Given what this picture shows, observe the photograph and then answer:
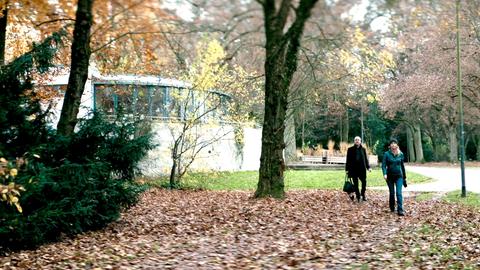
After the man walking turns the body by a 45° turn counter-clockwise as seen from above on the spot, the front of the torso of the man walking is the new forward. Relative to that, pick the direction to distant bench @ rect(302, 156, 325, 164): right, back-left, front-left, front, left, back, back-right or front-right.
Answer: back-left

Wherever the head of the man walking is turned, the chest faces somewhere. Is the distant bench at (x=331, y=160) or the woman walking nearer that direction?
the woman walking

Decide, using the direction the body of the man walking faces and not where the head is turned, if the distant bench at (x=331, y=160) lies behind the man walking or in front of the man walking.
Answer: behind

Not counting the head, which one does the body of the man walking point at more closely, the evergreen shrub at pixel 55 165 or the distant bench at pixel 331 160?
the evergreen shrub

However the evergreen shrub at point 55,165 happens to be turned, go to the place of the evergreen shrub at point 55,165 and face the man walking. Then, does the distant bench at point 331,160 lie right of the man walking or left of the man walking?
left

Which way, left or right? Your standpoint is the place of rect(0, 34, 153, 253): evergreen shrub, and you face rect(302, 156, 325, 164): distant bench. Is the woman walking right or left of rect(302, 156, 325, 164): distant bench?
right

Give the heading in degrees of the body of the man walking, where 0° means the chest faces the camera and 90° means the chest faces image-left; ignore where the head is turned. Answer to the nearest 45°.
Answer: approximately 0°

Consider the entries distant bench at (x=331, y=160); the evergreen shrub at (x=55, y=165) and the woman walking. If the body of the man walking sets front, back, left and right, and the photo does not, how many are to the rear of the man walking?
1
